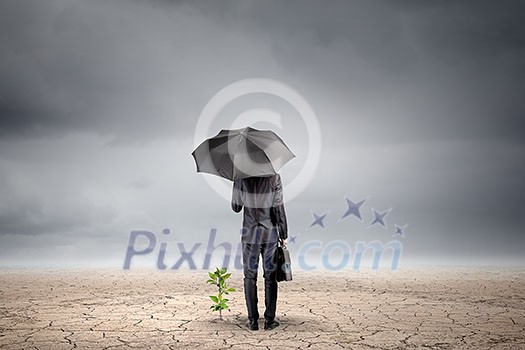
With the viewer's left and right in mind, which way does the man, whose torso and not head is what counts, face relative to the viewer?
facing away from the viewer
